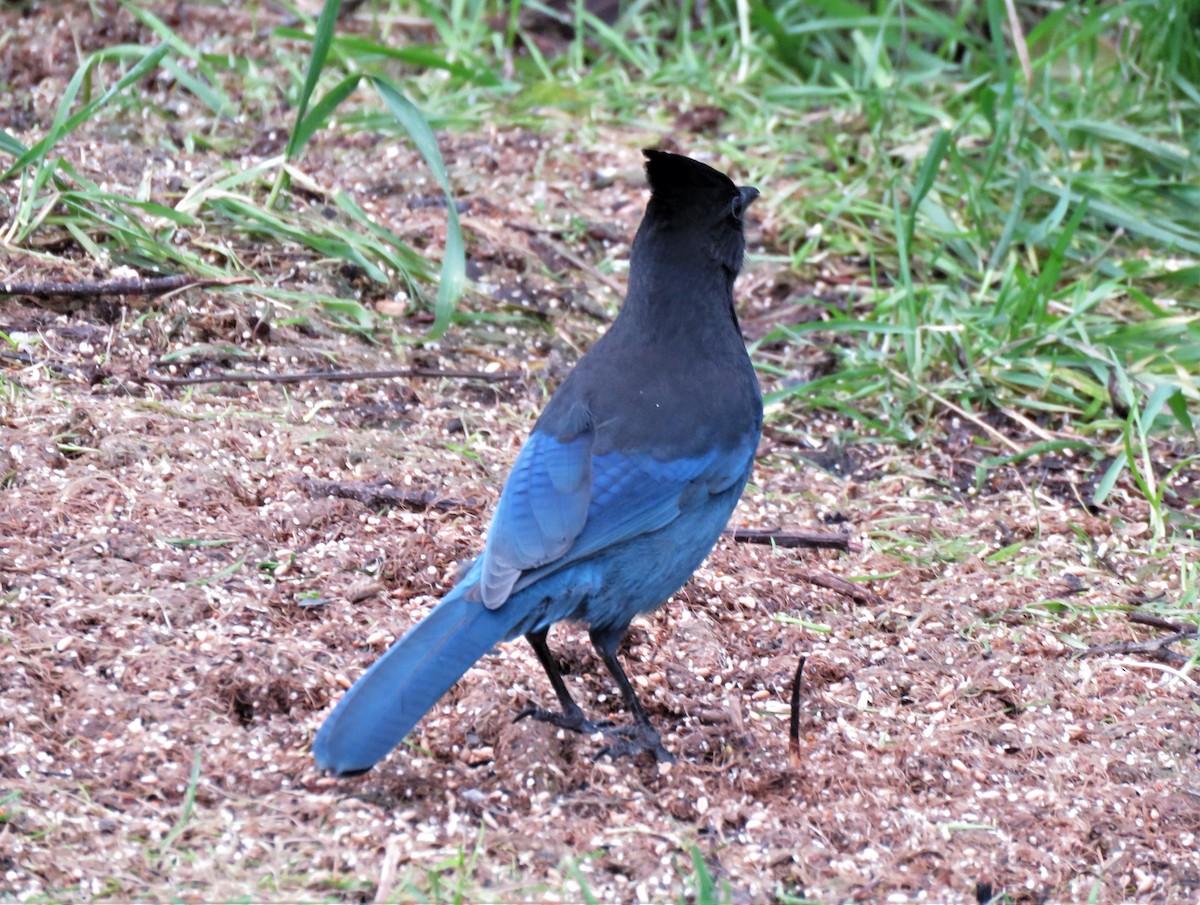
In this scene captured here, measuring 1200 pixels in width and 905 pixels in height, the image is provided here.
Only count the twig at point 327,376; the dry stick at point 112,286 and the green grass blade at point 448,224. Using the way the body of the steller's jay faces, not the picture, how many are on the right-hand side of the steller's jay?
0

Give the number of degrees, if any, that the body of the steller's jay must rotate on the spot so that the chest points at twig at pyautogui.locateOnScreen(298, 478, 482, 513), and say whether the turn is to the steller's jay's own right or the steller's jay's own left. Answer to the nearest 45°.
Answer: approximately 90° to the steller's jay's own left

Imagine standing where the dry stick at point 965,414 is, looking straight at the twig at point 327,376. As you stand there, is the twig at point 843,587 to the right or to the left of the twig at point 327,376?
left

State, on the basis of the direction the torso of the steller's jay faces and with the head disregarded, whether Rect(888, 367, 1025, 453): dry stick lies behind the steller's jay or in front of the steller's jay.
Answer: in front

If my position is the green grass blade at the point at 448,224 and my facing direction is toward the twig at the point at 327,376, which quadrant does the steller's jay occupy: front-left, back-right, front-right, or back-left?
front-left

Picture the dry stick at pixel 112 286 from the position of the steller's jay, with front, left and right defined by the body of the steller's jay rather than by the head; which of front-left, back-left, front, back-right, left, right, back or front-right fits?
left

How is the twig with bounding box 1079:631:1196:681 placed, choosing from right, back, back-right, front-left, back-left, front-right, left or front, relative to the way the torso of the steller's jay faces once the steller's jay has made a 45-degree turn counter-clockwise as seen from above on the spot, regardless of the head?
right

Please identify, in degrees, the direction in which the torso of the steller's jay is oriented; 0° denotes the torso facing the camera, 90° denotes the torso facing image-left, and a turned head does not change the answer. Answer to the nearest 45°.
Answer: approximately 225°

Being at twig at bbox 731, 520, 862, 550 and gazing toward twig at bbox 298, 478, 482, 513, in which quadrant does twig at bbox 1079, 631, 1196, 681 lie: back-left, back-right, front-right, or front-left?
back-left

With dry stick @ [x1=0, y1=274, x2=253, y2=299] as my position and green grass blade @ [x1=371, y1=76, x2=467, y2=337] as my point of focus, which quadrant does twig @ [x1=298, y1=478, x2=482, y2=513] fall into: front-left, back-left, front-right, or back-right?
front-right

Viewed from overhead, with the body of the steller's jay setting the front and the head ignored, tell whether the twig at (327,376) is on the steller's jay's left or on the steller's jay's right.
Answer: on the steller's jay's left
